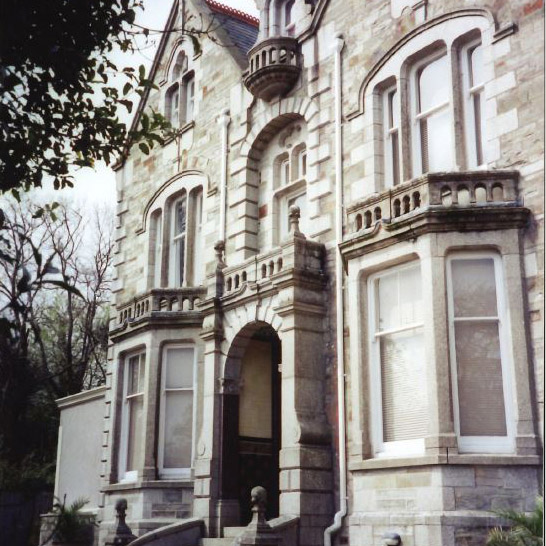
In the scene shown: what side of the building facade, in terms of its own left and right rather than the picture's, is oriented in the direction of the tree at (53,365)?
right

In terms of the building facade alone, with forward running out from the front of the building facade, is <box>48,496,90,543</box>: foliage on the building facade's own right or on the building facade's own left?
on the building facade's own right

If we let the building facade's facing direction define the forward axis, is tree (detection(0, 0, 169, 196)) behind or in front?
in front

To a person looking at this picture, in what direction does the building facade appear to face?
facing the viewer and to the left of the viewer
